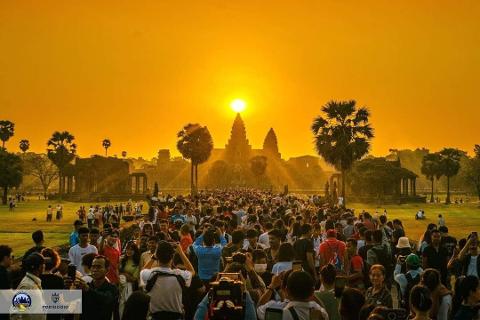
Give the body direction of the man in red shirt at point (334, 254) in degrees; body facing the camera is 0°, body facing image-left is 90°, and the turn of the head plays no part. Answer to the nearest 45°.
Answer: approximately 180°

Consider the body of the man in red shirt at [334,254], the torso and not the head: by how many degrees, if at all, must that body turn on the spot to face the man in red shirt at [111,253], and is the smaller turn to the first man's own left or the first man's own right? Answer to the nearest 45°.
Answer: approximately 90° to the first man's own left
